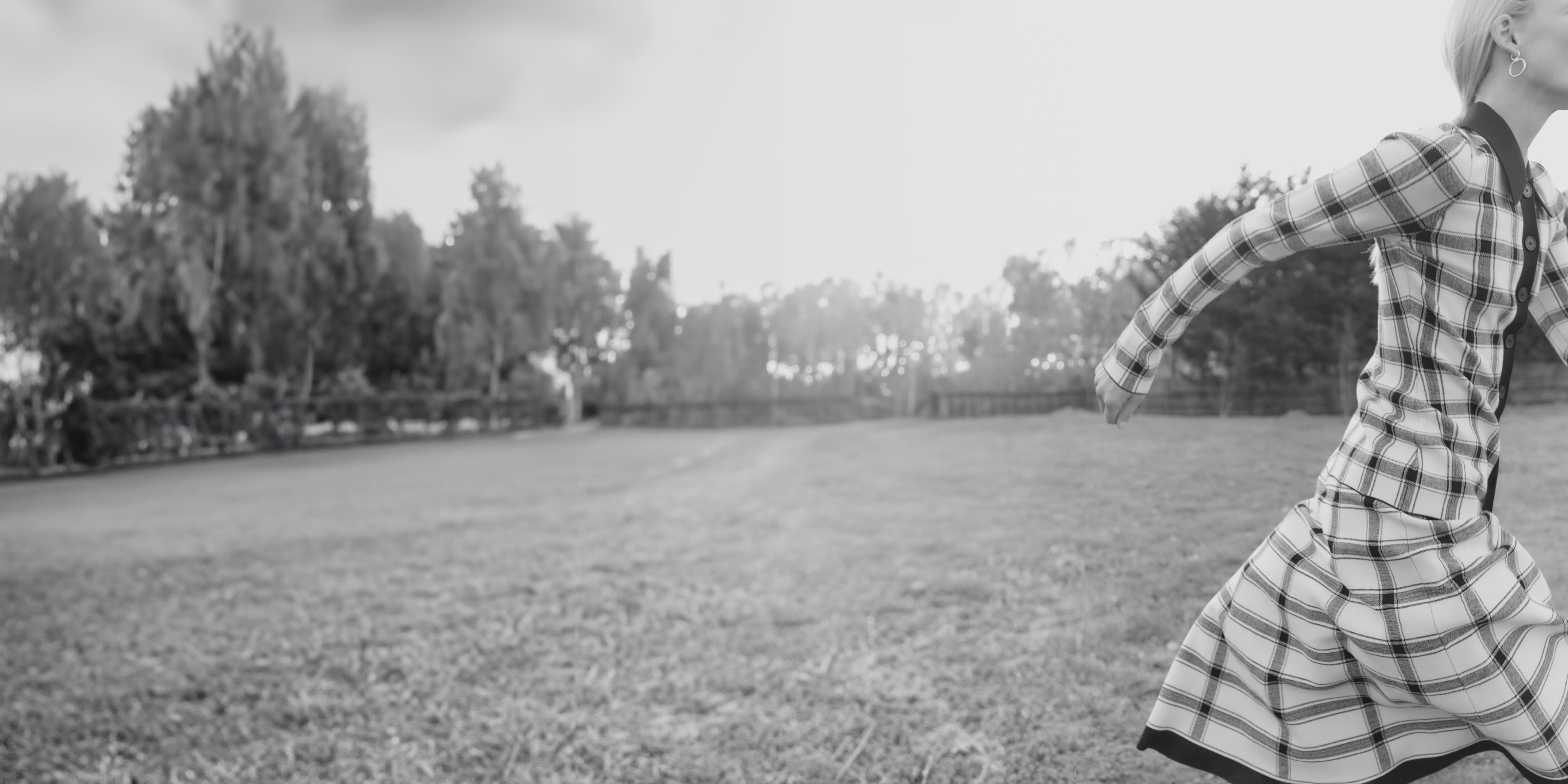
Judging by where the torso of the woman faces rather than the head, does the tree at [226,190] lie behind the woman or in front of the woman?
behind

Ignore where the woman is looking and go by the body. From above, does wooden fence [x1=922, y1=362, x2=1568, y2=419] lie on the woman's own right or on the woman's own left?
on the woman's own left

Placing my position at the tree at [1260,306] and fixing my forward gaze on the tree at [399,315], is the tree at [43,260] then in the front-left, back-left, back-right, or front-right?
front-left

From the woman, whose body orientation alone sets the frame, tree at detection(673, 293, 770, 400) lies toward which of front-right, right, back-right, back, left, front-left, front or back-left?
back-left

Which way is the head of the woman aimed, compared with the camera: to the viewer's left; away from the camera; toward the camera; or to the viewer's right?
to the viewer's right

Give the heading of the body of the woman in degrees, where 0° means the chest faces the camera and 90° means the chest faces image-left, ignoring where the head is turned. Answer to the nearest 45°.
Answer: approximately 270°

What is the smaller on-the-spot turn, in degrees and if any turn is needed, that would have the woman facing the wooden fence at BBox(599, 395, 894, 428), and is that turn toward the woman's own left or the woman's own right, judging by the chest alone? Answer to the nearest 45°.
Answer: approximately 135° to the woman's own left
